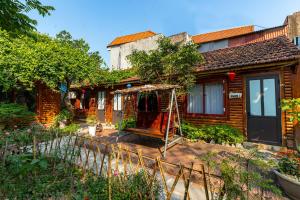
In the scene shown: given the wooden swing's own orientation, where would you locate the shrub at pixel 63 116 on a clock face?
The shrub is roughly at 3 o'clock from the wooden swing.

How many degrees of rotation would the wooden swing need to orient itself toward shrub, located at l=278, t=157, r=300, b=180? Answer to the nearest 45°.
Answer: approximately 90° to its left

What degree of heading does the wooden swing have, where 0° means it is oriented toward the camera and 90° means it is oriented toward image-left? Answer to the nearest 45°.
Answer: approximately 45°

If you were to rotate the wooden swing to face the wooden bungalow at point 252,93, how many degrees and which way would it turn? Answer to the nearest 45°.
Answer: approximately 135° to its left

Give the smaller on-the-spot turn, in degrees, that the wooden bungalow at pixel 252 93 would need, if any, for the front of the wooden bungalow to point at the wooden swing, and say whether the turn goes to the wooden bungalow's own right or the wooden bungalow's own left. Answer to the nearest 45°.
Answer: approximately 45° to the wooden bungalow's own right

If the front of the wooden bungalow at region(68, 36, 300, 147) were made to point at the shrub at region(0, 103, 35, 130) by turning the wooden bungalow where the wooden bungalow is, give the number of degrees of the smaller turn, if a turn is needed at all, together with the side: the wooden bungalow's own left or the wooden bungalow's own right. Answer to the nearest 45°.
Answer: approximately 45° to the wooden bungalow's own right

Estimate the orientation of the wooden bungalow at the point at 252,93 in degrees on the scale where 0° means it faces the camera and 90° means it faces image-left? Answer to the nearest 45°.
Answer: approximately 45°
